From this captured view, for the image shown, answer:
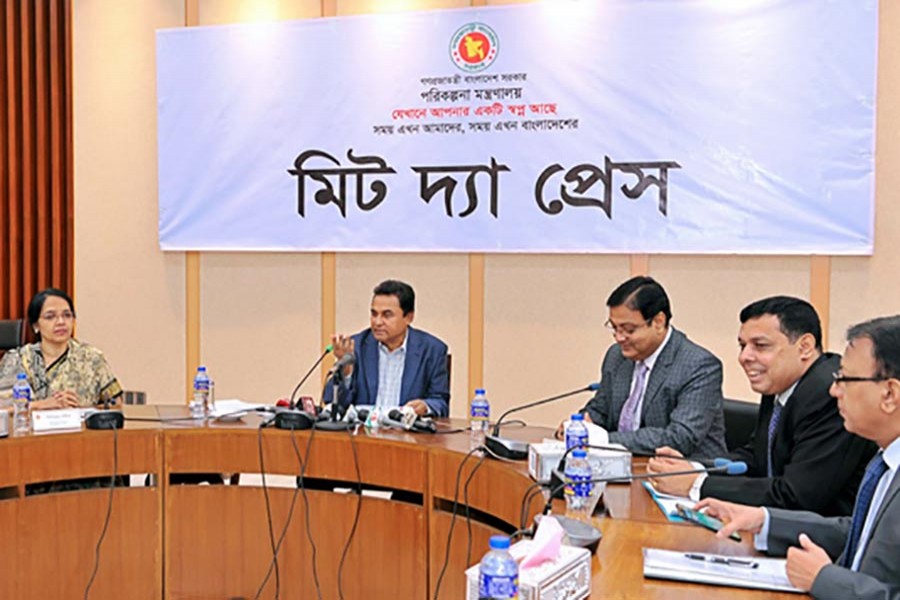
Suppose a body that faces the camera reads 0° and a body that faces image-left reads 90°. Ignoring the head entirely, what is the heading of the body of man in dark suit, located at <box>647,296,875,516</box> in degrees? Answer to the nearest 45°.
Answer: approximately 45°

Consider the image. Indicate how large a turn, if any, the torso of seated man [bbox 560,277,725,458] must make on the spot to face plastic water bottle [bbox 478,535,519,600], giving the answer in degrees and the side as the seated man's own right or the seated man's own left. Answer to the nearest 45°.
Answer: approximately 45° to the seated man's own left

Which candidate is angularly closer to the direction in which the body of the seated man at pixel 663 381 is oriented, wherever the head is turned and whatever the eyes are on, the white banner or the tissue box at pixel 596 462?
the tissue box

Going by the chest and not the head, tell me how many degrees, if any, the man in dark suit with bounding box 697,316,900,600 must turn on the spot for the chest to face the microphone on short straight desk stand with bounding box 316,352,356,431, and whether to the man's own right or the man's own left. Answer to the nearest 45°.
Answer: approximately 45° to the man's own right

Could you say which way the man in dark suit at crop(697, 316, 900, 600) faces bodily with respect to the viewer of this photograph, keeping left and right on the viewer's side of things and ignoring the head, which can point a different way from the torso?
facing to the left of the viewer

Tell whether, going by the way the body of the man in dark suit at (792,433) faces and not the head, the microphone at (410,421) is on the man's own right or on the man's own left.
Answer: on the man's own right

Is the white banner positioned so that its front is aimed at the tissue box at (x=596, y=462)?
yes

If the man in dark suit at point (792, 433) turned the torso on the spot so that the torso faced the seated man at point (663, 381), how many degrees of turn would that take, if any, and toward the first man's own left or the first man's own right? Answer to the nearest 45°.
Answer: approximately 90° to the first man's own right

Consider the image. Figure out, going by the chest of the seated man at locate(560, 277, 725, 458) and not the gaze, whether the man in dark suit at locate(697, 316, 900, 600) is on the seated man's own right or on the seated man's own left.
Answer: on the seated man's own left

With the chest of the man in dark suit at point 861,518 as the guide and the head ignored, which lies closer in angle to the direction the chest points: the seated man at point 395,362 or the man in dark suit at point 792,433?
the seated man
